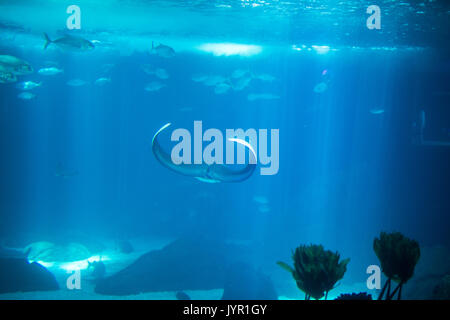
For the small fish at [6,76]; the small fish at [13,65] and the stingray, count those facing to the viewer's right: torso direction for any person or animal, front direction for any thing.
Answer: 2

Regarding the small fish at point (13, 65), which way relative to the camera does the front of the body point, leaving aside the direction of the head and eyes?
to the viewer's right

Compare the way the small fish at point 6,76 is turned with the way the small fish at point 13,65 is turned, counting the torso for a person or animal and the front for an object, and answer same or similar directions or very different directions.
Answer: same or similar directions

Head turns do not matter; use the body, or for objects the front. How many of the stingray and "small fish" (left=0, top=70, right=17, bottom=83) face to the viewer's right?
1

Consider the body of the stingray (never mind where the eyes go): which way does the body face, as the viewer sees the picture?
toward the camera

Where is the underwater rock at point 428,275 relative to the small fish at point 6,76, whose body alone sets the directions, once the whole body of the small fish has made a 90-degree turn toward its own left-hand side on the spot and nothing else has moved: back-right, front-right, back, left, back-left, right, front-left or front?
back-right

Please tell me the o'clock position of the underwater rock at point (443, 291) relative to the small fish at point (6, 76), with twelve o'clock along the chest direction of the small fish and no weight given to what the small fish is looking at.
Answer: The underwater rock is roughly at 2 o'clock from the small fish.

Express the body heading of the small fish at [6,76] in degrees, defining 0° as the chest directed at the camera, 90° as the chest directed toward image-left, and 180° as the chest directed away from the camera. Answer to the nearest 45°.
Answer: approximately 270°

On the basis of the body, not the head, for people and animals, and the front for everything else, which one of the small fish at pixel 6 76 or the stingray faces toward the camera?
the stingray

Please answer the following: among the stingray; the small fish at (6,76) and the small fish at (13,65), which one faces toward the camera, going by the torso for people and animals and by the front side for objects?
the stingray
